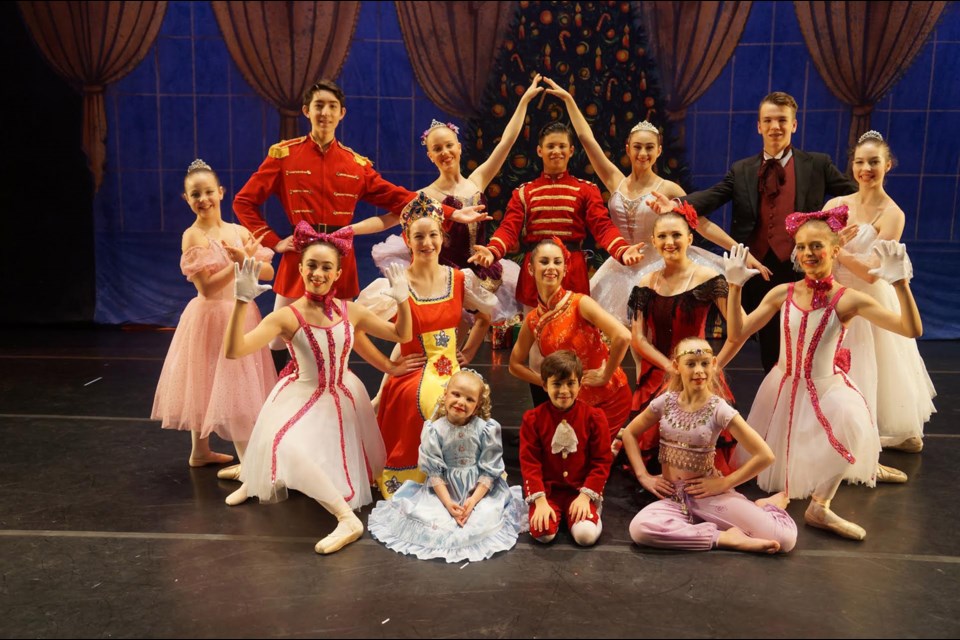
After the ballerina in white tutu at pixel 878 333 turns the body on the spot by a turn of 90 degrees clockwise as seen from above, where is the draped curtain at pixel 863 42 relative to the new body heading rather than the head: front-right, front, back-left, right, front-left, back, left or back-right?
front-right

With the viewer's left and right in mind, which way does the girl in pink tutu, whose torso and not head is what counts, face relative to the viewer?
facing the viewer and to the right of the viewer

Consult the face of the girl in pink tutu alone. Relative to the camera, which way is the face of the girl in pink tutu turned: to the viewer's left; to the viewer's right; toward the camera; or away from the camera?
toward the camera

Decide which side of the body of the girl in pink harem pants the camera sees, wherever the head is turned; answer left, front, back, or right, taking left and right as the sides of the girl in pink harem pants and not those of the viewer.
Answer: front

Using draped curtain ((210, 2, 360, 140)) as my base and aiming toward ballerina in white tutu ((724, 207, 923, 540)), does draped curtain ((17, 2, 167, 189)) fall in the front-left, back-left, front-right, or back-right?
back-right

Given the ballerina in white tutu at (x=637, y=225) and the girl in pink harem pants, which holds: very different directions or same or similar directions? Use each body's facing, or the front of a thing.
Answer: same or similar directions

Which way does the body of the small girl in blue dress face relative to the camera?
toward the camera

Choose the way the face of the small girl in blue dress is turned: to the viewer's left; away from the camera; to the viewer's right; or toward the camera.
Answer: toward the camera

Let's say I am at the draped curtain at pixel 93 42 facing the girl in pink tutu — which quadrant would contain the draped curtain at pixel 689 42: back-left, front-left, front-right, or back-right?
front-left

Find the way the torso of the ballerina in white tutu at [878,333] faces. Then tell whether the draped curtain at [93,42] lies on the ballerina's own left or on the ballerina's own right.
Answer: on the ballerina's own right

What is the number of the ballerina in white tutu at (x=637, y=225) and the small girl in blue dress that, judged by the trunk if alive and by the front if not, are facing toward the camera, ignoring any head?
2

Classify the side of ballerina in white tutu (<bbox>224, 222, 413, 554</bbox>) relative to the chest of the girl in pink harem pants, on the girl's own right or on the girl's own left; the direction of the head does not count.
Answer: on the girl's own right

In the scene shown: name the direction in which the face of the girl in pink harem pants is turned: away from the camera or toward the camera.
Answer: toward the camera

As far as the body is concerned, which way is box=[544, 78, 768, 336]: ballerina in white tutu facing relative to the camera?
toward the camera

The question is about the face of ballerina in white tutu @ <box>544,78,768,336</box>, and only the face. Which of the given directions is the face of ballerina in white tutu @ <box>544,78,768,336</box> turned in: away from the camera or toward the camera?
toward the camera
